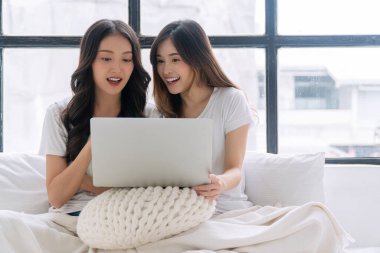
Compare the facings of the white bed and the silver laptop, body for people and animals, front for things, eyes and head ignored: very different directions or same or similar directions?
very different directions

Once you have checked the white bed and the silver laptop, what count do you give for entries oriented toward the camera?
1

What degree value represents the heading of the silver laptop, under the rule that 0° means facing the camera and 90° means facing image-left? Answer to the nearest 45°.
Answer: approximately 180°
